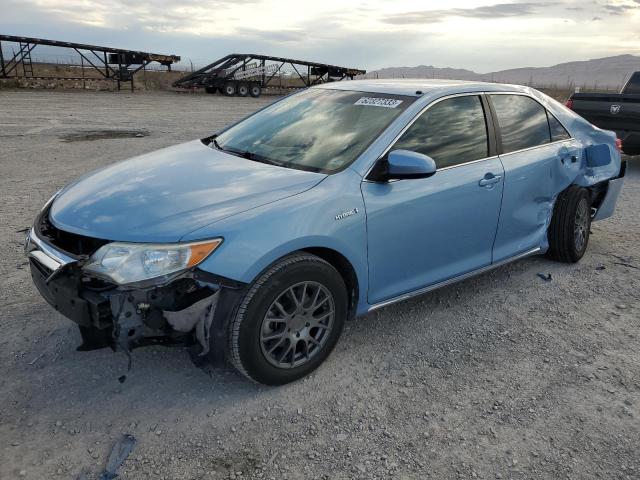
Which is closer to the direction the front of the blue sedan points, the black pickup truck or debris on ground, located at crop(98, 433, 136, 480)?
the debris on ground

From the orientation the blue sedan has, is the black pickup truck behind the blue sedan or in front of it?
behind

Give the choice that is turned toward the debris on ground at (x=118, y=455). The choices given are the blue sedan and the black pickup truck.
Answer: the blue sedan

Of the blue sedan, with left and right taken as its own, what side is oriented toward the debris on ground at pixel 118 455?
front

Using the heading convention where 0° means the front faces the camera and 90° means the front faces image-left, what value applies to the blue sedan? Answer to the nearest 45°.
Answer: approximately 45°
